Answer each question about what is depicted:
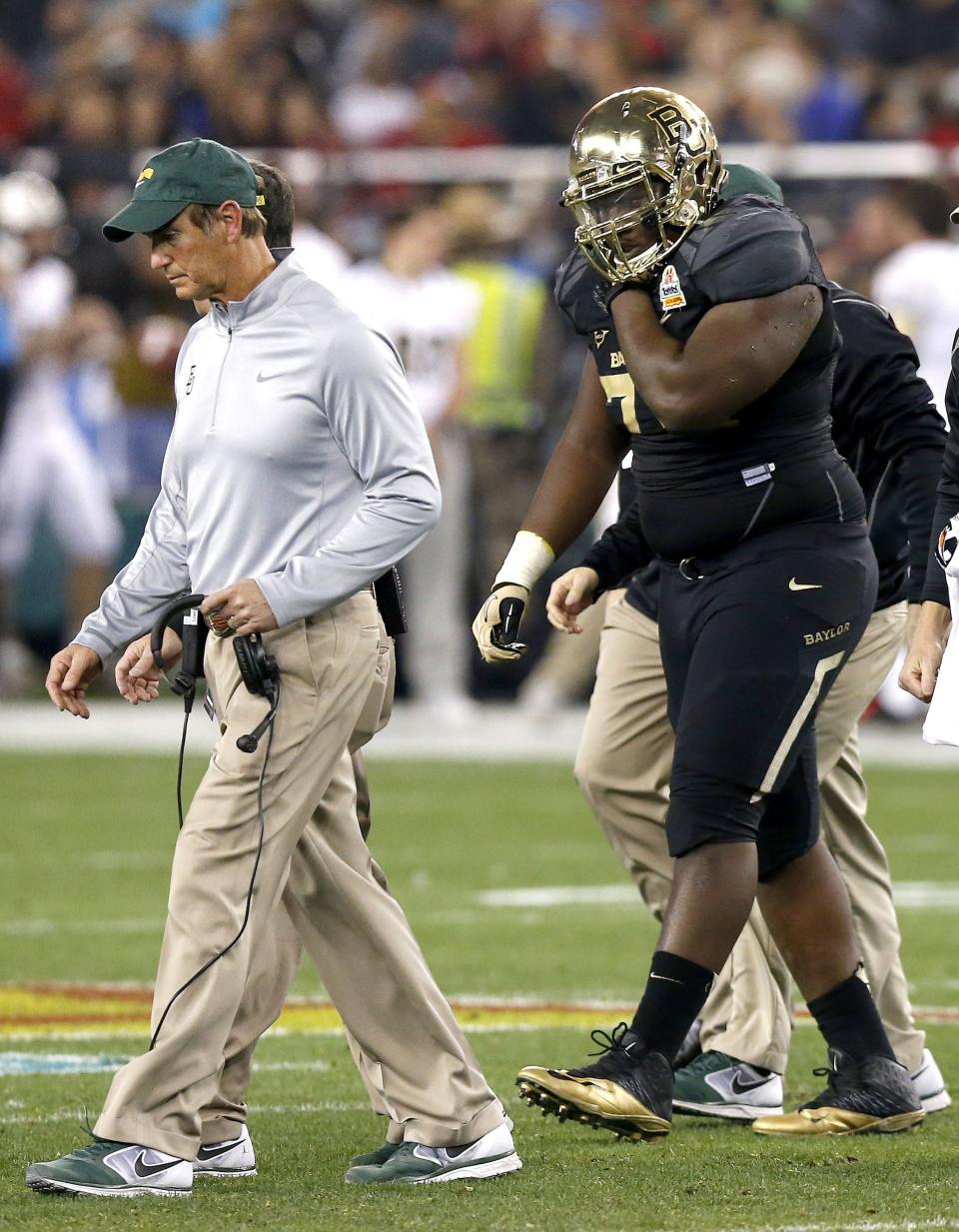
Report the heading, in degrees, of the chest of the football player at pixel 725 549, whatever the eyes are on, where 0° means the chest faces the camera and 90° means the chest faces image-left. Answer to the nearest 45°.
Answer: approximately 45°

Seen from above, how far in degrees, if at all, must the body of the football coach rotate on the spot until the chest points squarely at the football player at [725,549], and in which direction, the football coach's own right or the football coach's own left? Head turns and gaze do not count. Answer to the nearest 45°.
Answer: approximately 180°

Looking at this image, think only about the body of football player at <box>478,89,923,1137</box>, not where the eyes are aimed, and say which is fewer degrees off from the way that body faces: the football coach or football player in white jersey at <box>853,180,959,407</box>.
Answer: the football coach

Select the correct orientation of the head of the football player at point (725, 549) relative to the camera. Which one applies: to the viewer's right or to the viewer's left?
to the viewer's left
